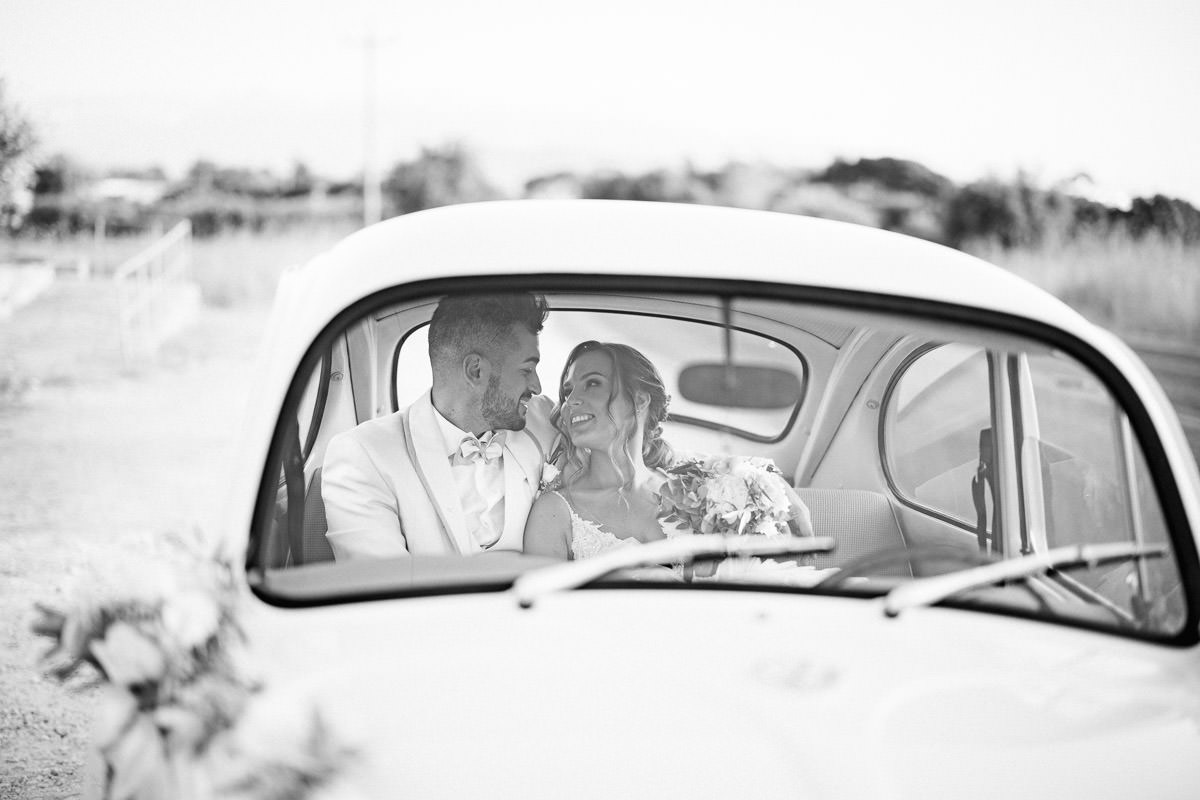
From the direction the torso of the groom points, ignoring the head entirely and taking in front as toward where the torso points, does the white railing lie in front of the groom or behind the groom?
behind

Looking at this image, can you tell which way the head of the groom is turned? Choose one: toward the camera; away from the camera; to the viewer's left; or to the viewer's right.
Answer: to the viewer's right

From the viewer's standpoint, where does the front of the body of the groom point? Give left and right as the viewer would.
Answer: facing the viewer and to the right of the viewer

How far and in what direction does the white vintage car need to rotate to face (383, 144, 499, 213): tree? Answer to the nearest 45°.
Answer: approximately 180°

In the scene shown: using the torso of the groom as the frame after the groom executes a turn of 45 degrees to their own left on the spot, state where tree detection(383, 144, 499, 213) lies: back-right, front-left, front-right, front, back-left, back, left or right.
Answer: left

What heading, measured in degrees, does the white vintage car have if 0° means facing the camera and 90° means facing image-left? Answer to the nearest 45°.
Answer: approximately 0°

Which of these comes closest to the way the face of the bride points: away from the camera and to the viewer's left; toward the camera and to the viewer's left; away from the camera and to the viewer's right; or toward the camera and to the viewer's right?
toward the camera and to the viewer's left

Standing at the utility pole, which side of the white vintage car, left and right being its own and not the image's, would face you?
back

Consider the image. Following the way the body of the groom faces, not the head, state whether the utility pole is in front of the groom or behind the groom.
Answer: behind
